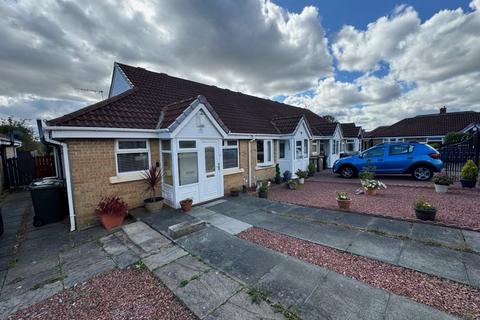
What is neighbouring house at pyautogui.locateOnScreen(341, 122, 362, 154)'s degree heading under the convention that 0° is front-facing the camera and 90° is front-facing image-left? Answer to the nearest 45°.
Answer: approximately 0°

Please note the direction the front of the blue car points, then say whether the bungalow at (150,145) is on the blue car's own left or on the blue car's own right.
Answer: on the blue car's own left

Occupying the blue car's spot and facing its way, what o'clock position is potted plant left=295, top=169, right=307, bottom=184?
The potted plant is roughly at 11 o'clock from the blue car.

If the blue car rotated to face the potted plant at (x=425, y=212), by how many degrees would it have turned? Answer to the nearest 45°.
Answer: approximately 90° to its left

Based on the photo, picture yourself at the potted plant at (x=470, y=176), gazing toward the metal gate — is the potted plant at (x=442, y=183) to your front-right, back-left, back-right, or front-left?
back-left

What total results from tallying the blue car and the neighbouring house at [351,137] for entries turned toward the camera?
1

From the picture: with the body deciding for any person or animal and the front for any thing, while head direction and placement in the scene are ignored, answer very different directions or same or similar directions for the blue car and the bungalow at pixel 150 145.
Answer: very different directions

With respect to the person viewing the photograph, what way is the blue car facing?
facing to the left of the viewer

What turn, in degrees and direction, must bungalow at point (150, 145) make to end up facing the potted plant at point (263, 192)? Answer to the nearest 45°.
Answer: approximately 45° to its left

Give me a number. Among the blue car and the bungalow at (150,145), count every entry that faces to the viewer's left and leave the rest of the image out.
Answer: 1
